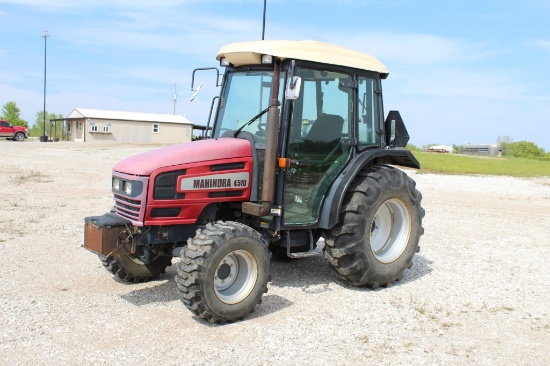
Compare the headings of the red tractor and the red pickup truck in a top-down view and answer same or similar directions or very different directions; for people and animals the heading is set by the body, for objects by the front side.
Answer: very different directions

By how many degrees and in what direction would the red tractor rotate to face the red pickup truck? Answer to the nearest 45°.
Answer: approximately 90° to its right

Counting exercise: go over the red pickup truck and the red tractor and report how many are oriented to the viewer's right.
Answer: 1

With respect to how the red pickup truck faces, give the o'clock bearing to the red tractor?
The red tractor is roughly at 3 o'clock from the red pickup truck.

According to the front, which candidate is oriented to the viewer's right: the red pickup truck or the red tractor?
the red pickup truck

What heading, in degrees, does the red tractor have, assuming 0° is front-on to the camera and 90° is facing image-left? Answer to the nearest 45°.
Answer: approximately 45°

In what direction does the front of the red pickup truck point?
to the viewer's right
